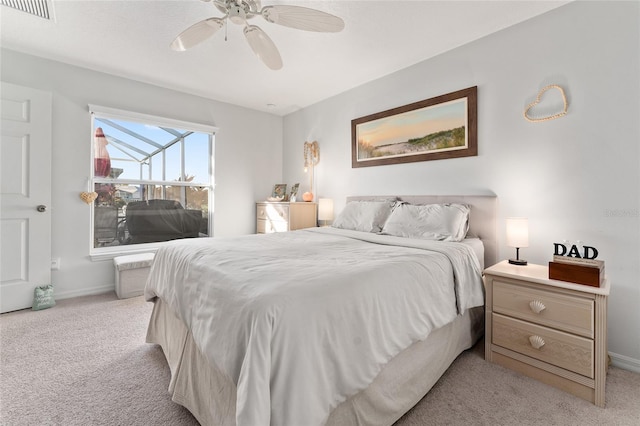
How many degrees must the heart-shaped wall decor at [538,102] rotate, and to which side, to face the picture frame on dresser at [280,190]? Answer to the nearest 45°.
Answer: approximately 90° to its right

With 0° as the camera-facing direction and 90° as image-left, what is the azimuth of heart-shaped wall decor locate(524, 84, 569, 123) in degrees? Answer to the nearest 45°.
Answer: approximately 0°

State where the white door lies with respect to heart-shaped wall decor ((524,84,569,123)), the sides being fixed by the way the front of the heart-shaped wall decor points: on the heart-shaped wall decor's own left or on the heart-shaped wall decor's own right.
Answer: on the heart-shaped wall decor's own right

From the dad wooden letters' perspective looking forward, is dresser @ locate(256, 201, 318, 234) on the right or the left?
on its right

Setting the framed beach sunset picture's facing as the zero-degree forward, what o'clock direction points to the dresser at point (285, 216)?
The dresser is roughly at 2 o'clock from the framed beach sunset picture.

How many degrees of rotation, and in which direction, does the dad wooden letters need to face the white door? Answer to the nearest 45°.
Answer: approximately 45° to its right

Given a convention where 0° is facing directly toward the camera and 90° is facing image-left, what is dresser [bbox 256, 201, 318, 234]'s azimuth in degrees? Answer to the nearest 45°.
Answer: approximately 45°
